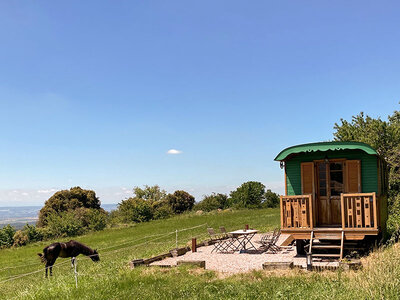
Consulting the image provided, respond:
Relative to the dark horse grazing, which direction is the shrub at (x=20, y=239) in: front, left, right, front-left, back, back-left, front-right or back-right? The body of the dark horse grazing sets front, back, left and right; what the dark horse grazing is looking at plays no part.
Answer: left

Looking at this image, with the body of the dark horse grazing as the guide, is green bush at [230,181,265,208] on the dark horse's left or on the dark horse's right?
on the dark horse's left

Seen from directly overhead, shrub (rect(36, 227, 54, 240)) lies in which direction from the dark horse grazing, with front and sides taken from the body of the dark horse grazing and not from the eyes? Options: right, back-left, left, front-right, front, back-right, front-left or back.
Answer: left

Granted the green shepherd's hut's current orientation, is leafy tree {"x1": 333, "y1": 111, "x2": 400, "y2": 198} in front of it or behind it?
behind

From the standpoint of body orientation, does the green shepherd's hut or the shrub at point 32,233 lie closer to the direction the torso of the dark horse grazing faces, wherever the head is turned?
the green shepherd's hut

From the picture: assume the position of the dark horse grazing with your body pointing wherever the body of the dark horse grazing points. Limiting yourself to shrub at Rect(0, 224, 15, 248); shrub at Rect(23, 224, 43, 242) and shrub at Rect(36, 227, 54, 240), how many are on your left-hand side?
3

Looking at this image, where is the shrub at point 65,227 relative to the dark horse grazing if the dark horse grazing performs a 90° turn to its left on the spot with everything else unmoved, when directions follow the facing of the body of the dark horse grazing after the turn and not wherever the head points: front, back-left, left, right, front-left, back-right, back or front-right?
front

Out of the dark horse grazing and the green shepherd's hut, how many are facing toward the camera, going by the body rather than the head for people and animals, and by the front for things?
1

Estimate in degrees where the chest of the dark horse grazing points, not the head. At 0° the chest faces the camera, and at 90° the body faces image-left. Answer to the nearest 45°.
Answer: approximately 270°
